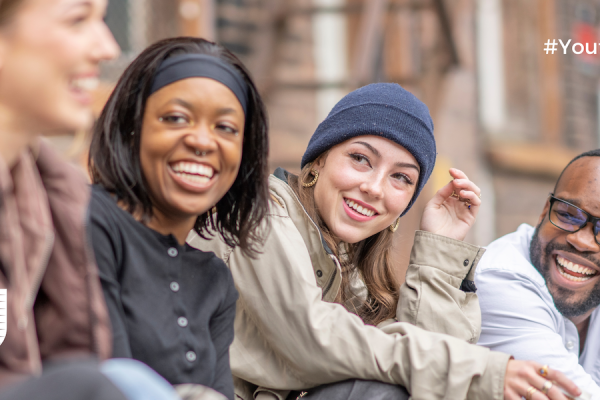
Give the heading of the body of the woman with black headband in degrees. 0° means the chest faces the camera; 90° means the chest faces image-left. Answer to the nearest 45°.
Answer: approximately 315°

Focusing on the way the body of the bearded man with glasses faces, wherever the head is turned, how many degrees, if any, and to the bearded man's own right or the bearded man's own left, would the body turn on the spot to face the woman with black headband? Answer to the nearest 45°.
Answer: approximately 90° to the bearded man's own right

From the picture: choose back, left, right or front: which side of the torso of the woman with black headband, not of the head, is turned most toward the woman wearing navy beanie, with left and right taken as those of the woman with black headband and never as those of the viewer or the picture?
left

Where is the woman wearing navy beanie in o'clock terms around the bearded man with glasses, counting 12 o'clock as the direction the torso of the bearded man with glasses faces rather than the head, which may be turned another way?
The woman wearing navy beanie is roughly at 3 o'clock from the bearded man with glasses.
